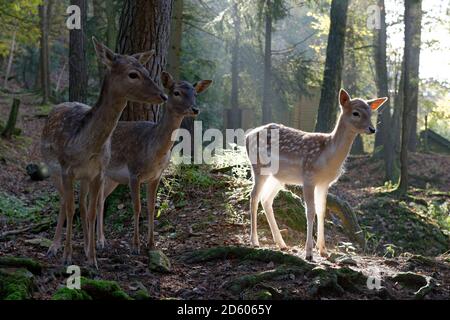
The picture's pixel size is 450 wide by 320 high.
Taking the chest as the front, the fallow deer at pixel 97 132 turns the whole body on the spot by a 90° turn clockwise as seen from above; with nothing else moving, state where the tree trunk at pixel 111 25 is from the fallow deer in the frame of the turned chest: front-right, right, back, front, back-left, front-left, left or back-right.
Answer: back-right

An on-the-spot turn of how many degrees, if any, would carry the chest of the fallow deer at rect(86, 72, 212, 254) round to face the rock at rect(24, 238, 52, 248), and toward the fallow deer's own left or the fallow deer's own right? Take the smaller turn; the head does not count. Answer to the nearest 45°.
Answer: approximately 135° to the fallow deer's own right

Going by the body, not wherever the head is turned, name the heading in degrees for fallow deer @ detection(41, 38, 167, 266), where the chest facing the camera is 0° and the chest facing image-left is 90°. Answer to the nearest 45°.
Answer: approximately 315°

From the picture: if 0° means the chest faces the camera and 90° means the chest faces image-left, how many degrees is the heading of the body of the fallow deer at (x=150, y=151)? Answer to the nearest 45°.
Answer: approximately 315°

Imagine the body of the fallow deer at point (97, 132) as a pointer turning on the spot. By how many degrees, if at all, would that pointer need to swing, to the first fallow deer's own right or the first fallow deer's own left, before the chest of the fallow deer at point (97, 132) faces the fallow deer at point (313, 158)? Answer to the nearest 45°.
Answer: approximately 45° to the first fallow deer's own left

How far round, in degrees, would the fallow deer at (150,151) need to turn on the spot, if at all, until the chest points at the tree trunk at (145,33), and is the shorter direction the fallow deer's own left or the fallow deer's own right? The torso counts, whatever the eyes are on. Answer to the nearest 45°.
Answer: approximately 135° to the fallow deer's own left

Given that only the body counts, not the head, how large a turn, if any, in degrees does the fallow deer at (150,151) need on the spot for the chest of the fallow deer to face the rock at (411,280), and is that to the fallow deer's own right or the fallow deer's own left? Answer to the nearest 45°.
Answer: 0° — it already faces it
